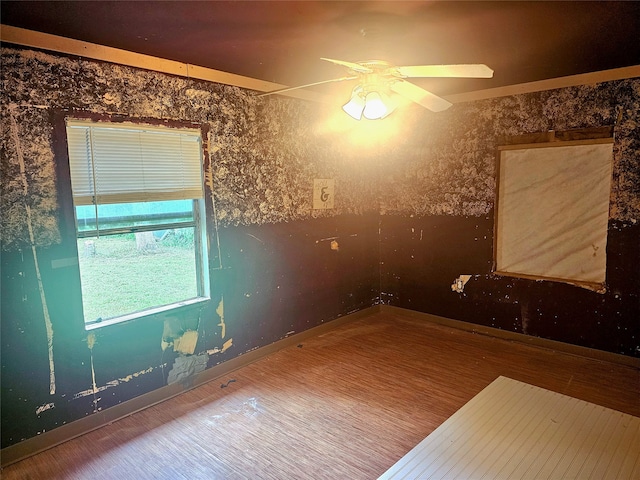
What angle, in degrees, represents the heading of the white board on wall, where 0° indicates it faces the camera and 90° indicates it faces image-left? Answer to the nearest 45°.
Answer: approximately 45°

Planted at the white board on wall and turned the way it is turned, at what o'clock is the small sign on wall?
The small sign on wall is roughly at 1 o'clock from the white board on wall.
